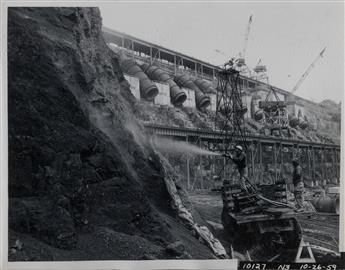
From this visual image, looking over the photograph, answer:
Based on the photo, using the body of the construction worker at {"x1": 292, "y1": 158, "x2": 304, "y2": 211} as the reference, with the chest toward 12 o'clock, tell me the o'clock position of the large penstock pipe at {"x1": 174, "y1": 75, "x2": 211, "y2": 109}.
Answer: The large penstock pipe is roughly at 2 o'clock from the construction worker.

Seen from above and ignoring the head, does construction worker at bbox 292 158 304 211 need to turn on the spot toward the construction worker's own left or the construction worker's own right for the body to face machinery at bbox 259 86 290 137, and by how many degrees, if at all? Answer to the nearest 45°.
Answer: approximately 90° to the construction worker's own right

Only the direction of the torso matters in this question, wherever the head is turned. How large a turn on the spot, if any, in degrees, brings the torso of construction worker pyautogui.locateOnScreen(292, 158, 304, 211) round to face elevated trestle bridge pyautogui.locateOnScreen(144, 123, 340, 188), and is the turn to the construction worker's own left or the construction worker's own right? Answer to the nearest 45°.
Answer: approximately 90° to the construction worker's own right

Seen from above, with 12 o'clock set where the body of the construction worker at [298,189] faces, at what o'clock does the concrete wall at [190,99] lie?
The concrete wall is roughly at 2 o'clock from the construction worker.

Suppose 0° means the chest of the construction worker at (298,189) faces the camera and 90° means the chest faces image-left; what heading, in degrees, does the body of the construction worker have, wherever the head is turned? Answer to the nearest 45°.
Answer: approximately 90°
